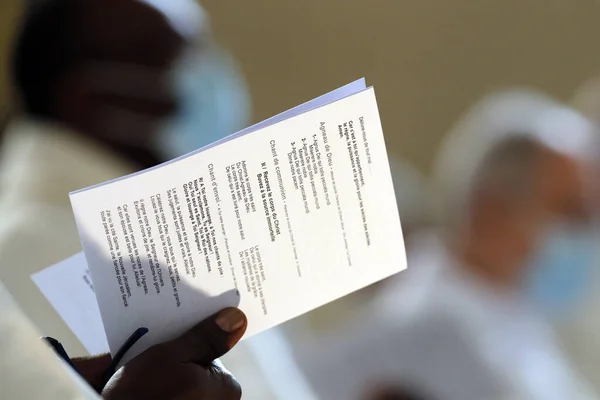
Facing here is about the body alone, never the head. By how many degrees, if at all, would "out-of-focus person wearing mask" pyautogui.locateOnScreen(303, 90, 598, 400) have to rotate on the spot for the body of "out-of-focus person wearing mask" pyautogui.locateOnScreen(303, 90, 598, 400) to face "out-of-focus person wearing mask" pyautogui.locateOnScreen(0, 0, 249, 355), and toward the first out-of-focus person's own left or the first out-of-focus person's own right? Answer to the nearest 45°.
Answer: approximately 180°

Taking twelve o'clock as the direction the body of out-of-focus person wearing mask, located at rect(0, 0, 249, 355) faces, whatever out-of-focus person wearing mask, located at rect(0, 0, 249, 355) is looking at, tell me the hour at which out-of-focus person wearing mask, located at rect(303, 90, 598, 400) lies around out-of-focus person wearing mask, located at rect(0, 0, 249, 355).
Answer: out-of-focus person wearing mask, located at rect(303, 90, 598, 400) is roughly at 10 o'clock from out-of-focus person wearing mask, located at rect(0, 0, 249, 355).

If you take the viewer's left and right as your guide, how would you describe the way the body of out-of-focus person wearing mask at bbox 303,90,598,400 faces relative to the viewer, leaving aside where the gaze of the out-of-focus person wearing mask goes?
facing to the right of the viewer

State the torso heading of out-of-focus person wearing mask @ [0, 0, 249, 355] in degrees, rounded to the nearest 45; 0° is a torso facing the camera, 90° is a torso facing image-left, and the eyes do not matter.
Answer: approximately 270°
